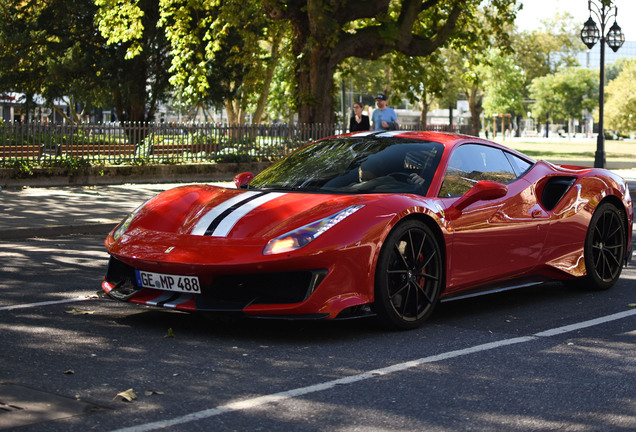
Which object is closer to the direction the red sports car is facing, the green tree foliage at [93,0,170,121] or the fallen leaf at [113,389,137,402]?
the fallen leaf

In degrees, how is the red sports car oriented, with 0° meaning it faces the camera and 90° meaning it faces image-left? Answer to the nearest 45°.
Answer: approximately 45°

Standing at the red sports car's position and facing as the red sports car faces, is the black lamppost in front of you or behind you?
behind

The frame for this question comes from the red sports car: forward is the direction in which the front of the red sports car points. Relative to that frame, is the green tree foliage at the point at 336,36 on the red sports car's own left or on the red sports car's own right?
on the red sports car's own right

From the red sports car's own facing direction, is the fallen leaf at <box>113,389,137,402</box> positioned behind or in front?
in front

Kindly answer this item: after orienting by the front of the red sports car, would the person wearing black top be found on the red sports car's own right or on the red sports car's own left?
on the red sports car's own right

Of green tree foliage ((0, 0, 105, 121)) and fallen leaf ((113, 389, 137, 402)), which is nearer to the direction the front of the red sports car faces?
the fallen leaf

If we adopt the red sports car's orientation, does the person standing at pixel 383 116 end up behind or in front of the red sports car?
behind

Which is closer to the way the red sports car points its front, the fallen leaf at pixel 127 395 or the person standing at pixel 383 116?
the fallen leaf
